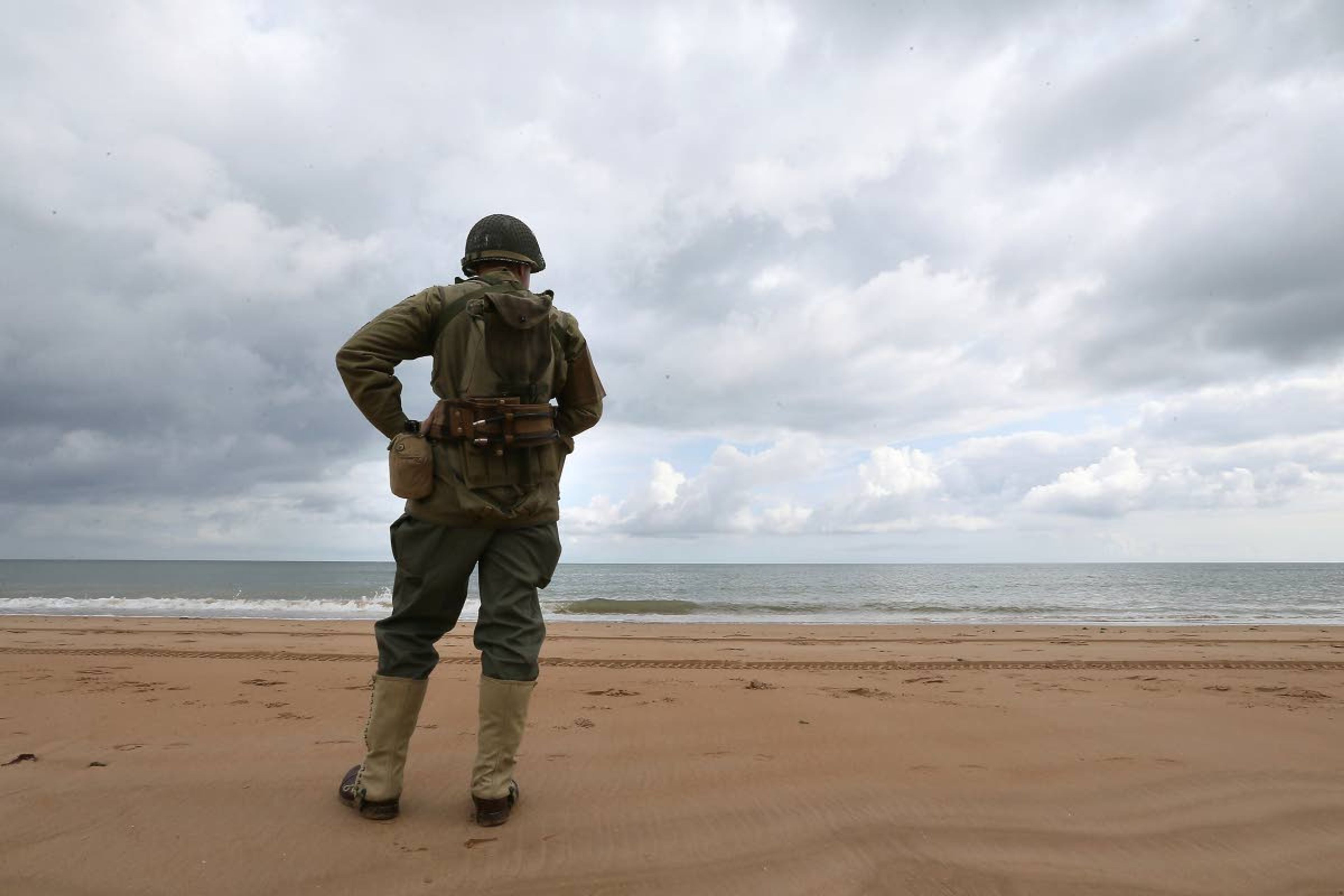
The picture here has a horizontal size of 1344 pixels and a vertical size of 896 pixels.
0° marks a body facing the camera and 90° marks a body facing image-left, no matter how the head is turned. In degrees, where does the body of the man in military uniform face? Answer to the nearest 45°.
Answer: approximately 180°
